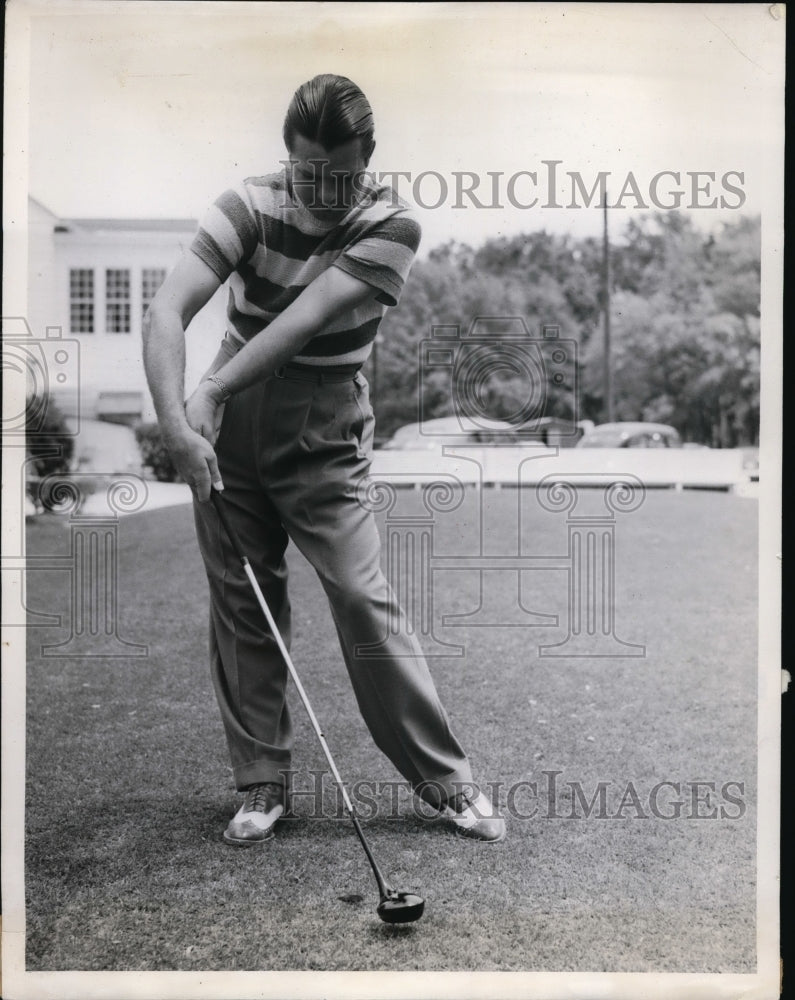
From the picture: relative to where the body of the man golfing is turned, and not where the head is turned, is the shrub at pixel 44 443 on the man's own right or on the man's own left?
on the man's own right

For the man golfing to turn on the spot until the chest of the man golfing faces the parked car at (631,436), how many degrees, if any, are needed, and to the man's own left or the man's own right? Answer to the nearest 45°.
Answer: approximately 135° to the man's own left

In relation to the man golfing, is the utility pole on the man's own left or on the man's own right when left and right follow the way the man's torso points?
on the man's own left

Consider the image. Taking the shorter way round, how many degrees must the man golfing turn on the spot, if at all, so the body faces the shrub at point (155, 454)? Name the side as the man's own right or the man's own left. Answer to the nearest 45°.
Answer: approximately 135° to the man's own right

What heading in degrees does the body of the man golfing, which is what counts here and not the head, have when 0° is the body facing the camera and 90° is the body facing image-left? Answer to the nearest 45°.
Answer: approximately 0°
